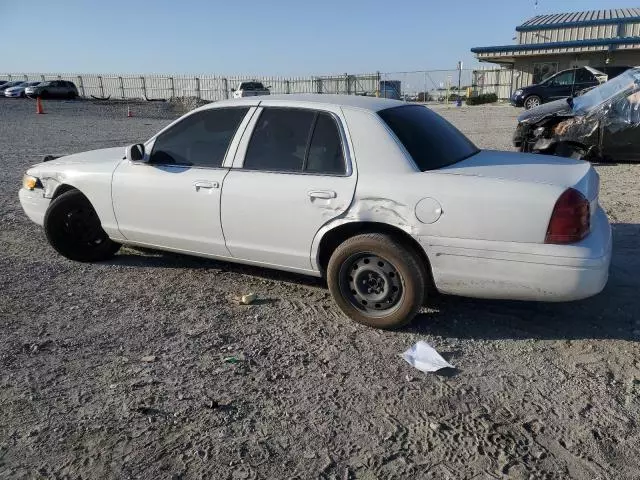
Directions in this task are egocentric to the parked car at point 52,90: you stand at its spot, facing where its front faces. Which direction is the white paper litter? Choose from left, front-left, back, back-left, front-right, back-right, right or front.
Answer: left

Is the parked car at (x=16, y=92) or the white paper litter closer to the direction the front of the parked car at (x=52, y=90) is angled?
the parked car

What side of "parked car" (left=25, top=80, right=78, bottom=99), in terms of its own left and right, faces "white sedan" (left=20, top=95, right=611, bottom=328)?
left

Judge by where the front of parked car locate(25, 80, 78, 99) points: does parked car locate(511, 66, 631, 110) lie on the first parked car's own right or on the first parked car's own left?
on the first parked car's own left

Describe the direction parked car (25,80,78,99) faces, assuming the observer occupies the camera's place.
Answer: facing to the left of the viewer

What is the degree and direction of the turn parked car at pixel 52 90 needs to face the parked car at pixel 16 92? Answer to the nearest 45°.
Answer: approximately 45° to its right

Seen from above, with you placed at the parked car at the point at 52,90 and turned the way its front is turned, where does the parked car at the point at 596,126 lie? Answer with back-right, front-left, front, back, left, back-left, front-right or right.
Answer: left

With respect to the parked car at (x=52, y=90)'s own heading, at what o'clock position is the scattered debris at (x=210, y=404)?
The scattered debris is roughly at 9 o'clock from the parked car.
